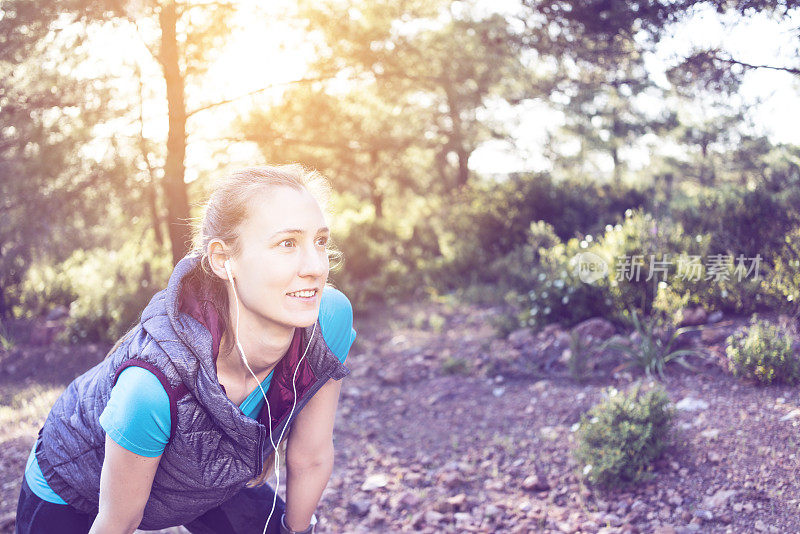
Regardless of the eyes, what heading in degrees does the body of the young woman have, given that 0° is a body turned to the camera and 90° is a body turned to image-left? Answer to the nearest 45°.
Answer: approximately 315°

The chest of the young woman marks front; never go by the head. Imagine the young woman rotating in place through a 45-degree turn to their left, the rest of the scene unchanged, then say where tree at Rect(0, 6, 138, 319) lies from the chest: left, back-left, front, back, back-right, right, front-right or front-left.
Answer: left

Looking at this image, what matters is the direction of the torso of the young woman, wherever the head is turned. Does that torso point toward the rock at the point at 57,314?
no

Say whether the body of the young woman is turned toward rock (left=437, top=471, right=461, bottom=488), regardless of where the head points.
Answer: no

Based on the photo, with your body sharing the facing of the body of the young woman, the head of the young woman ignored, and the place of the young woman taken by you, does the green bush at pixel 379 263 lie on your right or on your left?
on your left

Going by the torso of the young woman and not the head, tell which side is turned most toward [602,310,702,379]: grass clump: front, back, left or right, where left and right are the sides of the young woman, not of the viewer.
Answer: left

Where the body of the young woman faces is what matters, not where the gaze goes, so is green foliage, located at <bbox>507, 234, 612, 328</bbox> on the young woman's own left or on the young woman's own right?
on the young woman's own left

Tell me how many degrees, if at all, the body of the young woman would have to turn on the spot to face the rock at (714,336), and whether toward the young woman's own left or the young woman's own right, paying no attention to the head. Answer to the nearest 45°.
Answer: approximately 90° to the young woman's own left

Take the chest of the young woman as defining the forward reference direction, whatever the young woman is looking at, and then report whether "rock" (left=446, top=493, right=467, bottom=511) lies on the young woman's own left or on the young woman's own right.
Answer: on the young woman's own left

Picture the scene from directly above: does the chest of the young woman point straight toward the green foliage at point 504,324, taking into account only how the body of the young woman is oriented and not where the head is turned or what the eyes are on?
no

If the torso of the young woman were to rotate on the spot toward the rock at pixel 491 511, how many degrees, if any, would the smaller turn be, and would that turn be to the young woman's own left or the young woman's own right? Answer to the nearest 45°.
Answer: approximately 90° to the young woman's own left

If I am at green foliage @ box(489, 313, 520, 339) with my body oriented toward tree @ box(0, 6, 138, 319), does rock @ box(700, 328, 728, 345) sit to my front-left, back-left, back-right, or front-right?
back-right

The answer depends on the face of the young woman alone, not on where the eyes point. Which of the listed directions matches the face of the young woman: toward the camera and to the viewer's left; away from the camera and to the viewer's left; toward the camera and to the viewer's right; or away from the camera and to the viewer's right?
toward the camera and to the viewer's right
